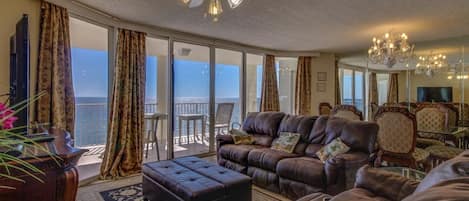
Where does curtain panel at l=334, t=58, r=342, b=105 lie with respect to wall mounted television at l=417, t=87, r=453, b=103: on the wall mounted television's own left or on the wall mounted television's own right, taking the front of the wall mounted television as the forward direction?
on the wall mounted television's own right

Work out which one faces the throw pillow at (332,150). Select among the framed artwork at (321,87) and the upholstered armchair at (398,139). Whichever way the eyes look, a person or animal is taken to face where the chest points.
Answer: the framed artwork

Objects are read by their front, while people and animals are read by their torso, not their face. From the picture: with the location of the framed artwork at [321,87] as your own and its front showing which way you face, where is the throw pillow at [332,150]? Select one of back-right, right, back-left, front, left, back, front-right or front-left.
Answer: front

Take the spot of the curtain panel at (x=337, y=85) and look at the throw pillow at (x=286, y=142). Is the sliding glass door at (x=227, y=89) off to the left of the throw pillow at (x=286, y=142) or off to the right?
right

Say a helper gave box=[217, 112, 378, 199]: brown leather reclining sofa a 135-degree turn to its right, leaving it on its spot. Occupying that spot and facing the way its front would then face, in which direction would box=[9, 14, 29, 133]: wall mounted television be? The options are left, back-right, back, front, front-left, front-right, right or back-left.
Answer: back-left

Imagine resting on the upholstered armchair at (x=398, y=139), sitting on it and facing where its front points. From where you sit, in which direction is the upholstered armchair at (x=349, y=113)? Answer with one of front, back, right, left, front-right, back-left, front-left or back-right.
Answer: left

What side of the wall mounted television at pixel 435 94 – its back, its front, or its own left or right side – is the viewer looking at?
front

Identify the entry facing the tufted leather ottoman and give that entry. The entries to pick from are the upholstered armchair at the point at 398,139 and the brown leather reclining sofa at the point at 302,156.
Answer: the brown leather reclining sofa

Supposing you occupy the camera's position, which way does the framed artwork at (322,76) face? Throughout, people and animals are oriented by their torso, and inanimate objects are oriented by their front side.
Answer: facing the viewer

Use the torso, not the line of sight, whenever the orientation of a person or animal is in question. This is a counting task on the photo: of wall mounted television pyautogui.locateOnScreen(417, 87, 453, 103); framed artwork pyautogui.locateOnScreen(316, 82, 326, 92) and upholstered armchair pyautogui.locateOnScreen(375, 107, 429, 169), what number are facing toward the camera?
2

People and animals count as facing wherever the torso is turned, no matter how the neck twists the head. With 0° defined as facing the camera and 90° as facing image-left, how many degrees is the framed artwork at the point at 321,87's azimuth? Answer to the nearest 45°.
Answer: approximately 0°

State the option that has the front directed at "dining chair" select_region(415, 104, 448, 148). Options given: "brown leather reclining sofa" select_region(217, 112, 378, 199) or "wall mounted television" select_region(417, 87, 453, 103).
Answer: the wall mounted television

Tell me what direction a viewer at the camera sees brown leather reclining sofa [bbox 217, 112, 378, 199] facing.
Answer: facing the viewer and to the left of the viewer

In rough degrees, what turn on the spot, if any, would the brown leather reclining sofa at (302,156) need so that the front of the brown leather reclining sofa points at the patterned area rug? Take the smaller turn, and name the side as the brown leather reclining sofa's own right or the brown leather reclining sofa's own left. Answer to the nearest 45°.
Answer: approximately 45° to the brown leather reclining sofa's own right
